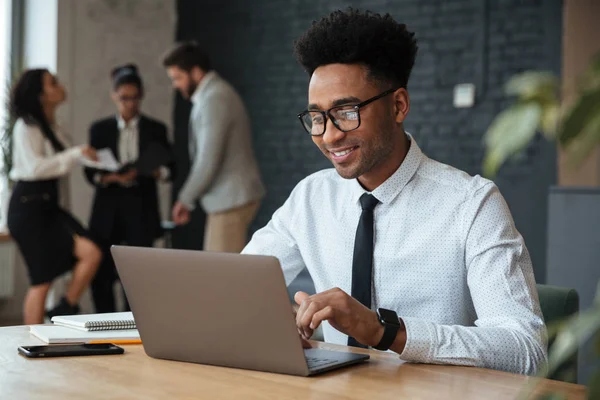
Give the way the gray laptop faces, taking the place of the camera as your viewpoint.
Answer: facing away from the viewer and to the right of the viewer

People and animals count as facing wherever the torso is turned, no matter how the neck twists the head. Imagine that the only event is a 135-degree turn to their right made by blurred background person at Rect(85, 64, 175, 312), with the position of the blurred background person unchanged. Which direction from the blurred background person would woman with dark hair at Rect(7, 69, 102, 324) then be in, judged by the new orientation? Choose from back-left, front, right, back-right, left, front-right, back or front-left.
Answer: left

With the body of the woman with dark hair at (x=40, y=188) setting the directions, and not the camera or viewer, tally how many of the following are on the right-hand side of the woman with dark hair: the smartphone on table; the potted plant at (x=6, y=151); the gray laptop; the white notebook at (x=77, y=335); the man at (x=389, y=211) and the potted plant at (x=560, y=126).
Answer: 5

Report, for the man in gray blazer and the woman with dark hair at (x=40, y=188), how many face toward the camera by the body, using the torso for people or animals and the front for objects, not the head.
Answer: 0

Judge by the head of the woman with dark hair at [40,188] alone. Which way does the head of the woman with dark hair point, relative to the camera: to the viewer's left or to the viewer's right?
to the viewer's right

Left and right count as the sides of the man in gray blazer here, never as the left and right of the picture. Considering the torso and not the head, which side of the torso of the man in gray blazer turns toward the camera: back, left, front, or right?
left

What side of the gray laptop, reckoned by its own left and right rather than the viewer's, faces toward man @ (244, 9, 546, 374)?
front

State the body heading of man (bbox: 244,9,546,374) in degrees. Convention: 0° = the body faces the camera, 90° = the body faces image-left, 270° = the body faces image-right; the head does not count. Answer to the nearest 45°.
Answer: approximately 45°

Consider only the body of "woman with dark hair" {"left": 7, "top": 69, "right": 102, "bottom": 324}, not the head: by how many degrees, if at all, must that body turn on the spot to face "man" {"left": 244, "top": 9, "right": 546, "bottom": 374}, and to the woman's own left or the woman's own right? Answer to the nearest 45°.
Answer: approximately 90° to the woman's own right

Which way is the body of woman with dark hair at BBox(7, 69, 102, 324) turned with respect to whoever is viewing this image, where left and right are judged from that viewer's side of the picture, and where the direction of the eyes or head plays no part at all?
facing to the right of the viewer

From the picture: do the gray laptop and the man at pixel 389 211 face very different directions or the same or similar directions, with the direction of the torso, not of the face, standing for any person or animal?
very different directions

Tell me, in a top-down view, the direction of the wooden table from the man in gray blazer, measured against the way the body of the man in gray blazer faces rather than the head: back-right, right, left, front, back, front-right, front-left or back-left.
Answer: left

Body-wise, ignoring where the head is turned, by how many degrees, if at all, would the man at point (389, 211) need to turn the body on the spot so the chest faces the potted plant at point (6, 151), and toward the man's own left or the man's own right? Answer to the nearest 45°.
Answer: approximately 90° to the man's own right

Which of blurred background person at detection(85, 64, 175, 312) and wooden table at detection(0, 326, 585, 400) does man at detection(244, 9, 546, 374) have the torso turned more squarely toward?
the wooden table
